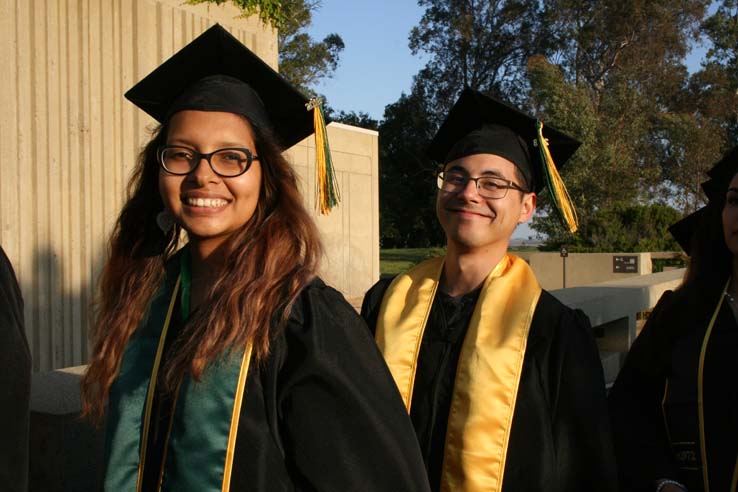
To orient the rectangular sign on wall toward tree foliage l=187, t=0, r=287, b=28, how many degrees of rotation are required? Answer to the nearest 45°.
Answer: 0° — it already faces it

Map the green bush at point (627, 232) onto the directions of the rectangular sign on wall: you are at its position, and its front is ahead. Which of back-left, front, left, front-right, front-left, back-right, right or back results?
back

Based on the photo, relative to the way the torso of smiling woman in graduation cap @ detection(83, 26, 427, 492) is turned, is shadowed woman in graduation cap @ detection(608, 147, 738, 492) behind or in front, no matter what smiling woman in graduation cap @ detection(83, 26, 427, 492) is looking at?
behind

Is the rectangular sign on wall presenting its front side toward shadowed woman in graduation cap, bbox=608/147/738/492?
yes

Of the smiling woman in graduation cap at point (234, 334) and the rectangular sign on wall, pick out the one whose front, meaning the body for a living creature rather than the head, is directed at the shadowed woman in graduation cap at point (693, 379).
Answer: the rectangular sign on wall

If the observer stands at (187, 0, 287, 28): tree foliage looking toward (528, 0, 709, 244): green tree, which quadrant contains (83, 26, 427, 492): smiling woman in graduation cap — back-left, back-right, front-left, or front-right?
back-right

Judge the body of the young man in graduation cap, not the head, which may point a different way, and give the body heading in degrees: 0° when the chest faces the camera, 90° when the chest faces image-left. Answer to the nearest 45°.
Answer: approximately 45°

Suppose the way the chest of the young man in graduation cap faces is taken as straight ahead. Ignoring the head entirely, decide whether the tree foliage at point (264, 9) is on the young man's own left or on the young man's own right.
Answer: on the young man's own right

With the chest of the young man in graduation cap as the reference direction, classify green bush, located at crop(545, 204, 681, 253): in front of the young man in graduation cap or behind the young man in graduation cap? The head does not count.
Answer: behind

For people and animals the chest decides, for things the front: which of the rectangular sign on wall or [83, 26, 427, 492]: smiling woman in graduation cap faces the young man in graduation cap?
the rectangular sign on wall

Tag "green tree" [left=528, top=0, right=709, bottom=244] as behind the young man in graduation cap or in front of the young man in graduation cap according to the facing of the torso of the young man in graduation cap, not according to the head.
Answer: behind
